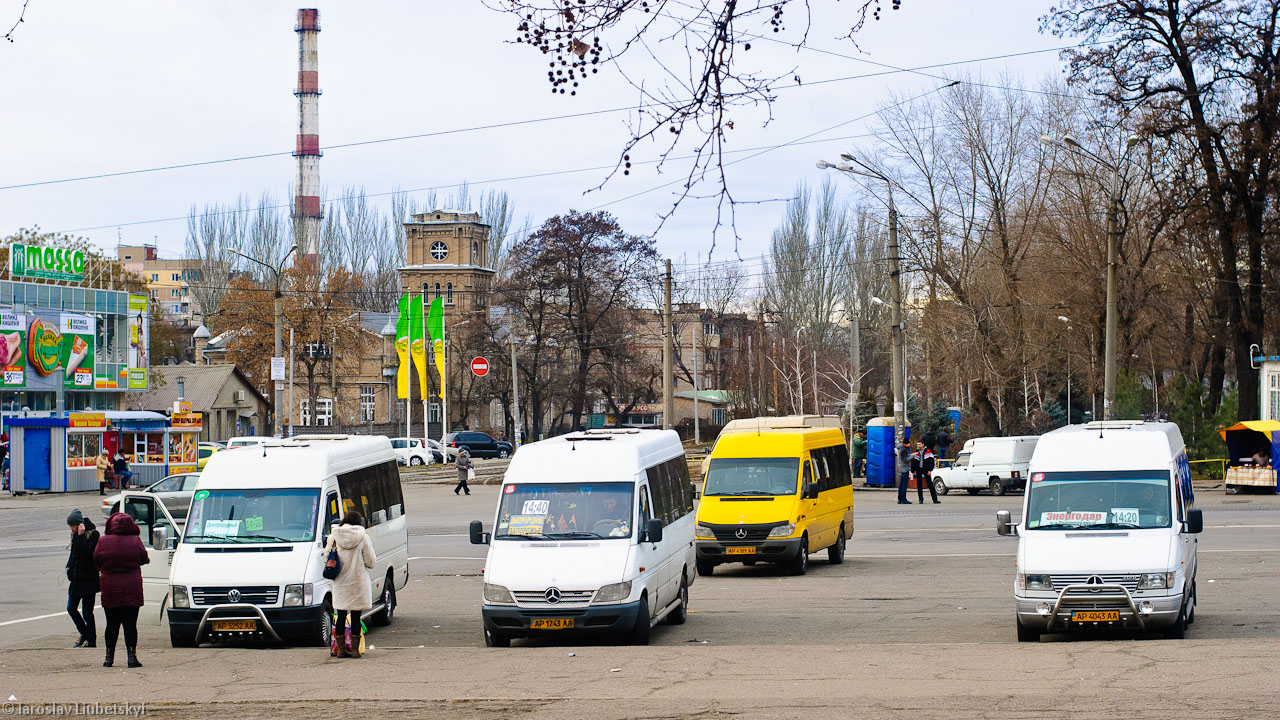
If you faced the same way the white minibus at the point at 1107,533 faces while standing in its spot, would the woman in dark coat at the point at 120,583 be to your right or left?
on your right

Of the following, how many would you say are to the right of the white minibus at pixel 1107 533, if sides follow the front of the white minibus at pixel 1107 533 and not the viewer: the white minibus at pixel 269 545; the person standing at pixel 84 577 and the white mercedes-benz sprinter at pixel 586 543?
3

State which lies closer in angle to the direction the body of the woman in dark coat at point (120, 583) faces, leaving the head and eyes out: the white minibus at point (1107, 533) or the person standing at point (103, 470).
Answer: the person standing

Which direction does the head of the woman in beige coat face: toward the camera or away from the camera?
away from the camera

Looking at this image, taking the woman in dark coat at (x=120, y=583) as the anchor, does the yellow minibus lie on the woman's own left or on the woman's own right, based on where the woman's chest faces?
on the woman's own right

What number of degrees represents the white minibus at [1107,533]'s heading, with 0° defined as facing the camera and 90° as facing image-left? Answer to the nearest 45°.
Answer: approximately 0°

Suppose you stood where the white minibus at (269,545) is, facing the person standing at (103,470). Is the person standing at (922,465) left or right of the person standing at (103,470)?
right

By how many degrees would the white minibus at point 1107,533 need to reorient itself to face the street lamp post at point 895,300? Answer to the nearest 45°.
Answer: approximately 180°

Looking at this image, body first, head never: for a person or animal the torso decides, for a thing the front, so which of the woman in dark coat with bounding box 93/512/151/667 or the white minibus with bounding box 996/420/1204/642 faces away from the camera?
the woman in dark coat

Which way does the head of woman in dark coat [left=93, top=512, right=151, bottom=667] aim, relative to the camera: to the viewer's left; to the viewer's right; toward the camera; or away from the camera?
away from the camera

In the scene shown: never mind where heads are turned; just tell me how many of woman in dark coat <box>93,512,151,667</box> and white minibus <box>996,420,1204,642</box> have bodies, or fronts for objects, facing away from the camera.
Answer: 1

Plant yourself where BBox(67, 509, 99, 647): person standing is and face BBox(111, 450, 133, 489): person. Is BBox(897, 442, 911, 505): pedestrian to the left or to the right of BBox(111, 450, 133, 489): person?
right

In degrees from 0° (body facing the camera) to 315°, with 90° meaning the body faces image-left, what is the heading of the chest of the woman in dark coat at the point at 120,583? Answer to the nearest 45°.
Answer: approximately 180°

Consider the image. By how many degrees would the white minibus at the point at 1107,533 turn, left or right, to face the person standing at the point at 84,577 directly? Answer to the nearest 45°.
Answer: approximately 90° to its right

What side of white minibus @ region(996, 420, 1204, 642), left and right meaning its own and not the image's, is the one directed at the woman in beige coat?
right

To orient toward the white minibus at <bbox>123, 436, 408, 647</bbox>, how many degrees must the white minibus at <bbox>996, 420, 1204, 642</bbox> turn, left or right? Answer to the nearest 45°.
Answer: approximately 90° to its right

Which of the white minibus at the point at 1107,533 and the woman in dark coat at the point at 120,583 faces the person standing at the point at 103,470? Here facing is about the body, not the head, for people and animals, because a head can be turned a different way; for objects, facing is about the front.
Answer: the woman in dark coat
